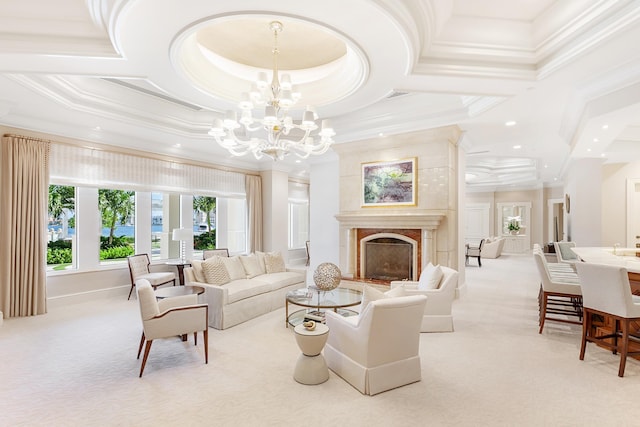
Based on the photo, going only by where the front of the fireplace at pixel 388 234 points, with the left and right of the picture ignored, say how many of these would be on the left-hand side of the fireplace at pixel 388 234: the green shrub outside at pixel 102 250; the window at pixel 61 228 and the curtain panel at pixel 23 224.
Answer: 0

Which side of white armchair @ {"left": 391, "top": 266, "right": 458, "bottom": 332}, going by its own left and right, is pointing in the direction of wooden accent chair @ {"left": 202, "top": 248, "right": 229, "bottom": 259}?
front

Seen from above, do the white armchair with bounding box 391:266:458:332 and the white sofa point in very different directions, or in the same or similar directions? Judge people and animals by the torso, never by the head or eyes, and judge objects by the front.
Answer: very different directions

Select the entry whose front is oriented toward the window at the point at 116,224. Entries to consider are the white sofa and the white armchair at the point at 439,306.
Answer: the white armchair

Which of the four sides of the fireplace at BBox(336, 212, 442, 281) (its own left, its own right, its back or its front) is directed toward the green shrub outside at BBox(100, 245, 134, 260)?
right

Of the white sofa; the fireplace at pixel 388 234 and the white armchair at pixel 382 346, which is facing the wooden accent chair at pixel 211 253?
the white armchair

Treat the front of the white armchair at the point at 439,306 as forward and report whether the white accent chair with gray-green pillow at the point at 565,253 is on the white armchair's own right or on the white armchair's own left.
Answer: on the white armchair's own right

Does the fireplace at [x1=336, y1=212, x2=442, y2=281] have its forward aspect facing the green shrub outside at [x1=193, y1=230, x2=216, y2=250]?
no

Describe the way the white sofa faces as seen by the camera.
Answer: facing the viewer and to the right of the viewer

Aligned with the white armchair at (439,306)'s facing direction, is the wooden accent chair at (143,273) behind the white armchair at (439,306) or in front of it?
in front

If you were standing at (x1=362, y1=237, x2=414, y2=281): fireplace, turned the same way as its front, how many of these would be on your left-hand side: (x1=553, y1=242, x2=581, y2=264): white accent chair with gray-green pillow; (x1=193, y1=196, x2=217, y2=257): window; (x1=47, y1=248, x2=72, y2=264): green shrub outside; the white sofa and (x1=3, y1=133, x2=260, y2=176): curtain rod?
1

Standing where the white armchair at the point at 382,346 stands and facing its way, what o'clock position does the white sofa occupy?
The white sofa is roughly at 12 o'clock from the white armchair.

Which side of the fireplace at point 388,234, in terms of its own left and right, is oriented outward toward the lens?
front

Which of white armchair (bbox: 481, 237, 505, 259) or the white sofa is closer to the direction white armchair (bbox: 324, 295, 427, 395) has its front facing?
the white sofa

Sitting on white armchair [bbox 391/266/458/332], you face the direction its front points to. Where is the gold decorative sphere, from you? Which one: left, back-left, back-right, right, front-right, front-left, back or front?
front

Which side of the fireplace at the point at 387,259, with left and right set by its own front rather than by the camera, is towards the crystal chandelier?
front

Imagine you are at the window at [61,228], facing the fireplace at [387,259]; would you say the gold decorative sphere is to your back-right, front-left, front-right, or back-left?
front-right

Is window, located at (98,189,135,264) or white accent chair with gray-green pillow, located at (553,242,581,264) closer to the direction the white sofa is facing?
the white accent chair with gray-green pillow

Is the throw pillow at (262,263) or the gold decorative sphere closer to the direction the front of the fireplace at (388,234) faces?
the gold decorative sphere

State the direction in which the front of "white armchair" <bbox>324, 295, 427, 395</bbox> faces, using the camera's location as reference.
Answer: facing away from the viewer and to the left of the viewer

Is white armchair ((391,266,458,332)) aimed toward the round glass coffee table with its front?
yes

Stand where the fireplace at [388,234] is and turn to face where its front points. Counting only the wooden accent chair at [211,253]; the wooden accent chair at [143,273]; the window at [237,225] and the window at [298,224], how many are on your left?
0

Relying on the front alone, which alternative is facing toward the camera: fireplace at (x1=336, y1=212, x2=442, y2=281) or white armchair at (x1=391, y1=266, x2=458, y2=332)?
the fireplace

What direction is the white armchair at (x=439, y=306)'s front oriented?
to the viewer's left
